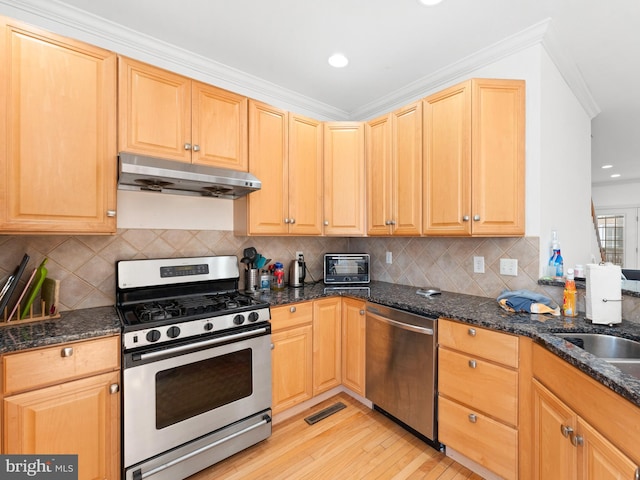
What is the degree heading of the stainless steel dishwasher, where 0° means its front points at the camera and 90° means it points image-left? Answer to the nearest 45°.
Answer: approximately 45°

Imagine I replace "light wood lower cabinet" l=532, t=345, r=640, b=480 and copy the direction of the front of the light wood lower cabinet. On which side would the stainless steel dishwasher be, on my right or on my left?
on my right

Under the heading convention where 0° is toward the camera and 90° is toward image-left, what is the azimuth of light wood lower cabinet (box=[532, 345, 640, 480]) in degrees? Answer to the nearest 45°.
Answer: approximately 45°

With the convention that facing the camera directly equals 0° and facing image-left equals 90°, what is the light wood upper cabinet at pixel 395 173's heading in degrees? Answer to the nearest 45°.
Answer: approximately 45°
